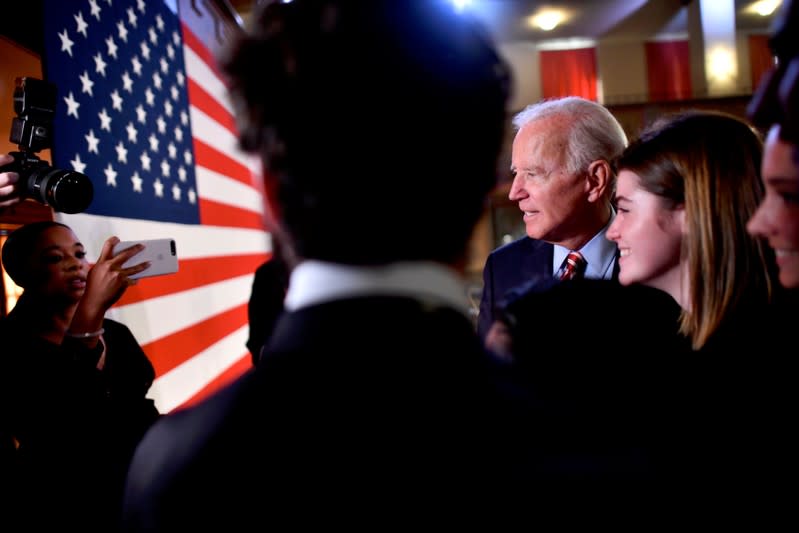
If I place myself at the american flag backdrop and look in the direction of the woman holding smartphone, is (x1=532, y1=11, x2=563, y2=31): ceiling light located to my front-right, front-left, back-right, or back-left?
back-left

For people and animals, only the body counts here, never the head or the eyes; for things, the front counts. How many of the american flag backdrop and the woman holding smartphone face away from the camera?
0

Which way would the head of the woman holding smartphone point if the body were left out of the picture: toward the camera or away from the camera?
toward the camera

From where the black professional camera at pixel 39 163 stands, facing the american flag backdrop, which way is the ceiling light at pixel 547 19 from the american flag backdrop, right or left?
right

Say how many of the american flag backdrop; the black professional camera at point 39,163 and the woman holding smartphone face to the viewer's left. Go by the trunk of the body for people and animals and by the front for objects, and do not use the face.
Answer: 0

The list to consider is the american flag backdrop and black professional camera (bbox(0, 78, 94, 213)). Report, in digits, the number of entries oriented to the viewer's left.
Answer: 0

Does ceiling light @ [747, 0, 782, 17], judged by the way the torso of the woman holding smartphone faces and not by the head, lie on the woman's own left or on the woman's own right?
on the woman's own left

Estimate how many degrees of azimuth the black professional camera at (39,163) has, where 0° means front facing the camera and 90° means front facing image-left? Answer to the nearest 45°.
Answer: approximately 315°

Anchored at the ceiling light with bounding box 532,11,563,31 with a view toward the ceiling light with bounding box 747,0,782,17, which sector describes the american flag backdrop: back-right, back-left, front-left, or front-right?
back-right

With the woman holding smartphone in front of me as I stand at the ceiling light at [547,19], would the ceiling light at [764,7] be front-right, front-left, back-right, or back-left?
back-left

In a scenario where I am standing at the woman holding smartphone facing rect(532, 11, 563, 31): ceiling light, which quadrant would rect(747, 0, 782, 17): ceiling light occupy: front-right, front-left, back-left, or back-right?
front-right

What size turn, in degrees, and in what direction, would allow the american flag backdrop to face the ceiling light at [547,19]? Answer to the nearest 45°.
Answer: approximately 90° to its left
